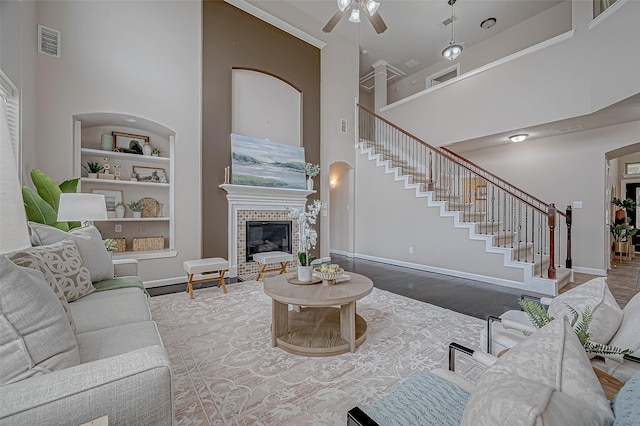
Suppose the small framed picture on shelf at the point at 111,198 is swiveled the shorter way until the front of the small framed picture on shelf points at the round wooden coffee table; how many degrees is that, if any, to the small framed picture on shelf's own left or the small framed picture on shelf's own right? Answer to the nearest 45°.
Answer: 0° — it already faces it

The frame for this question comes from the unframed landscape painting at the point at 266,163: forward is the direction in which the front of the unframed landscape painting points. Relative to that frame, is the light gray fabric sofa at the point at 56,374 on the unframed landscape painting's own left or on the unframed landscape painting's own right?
on the unframed landscape painting's own right

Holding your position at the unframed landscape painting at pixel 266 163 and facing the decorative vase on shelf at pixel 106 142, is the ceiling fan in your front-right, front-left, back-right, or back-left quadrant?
back-left

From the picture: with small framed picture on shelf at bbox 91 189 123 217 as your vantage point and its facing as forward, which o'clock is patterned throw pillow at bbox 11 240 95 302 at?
The patterned throw pillow is roughly at 12 o'clock from the small framed picture on shelf.

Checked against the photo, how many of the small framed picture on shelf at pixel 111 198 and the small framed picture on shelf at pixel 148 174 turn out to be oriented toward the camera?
2

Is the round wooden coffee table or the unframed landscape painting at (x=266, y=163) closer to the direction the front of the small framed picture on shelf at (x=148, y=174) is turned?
the round wooden coffee table

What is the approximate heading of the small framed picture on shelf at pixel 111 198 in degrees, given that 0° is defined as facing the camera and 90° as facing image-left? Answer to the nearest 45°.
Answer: approximately 0°
